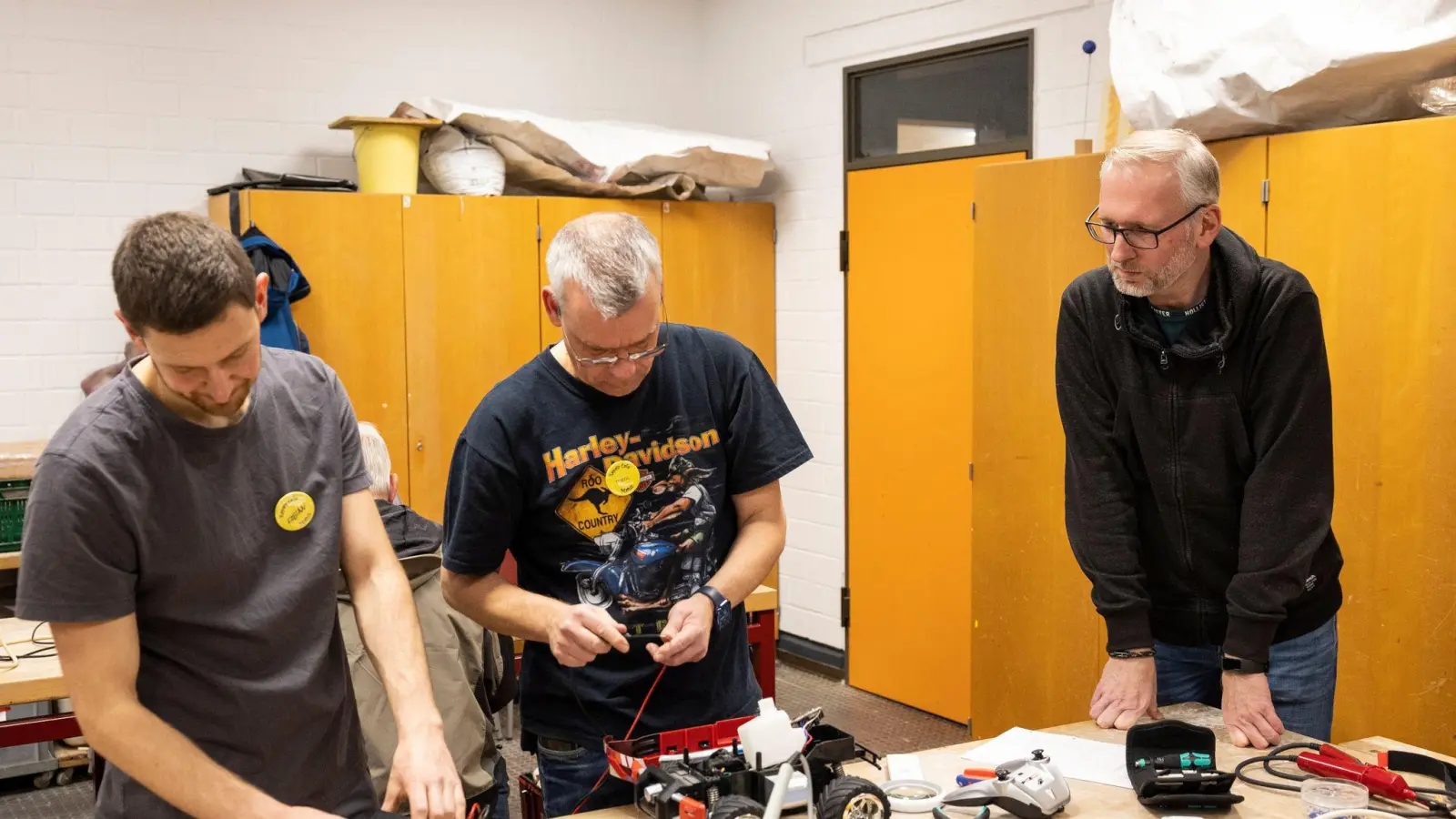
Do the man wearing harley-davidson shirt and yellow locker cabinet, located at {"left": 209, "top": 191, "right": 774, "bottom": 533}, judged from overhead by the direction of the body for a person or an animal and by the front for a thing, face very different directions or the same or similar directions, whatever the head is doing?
same or similar directions

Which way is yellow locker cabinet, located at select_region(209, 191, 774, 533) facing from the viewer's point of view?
toward the camera

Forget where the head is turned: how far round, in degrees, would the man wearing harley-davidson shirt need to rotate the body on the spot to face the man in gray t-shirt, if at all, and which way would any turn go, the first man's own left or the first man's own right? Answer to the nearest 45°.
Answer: approximately 45° to the first man's own right

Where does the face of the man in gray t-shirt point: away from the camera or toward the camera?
toward the camera

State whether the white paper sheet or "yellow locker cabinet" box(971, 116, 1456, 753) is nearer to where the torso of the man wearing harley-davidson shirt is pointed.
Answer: the white paper sheet

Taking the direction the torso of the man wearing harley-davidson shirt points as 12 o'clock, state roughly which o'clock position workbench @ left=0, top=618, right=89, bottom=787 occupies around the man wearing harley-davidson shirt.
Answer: The workbench is roughly at 4 o'clock from the man wearing harley-davidson shirt.

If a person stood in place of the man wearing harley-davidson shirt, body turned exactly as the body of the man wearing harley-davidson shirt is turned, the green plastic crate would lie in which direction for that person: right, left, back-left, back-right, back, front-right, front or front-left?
back-right

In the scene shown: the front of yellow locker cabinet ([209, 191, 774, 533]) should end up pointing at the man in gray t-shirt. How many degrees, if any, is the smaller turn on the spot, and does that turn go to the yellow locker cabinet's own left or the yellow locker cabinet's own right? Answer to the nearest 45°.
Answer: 0° — it already faces them

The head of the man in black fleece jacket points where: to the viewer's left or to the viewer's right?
to the viewer's left

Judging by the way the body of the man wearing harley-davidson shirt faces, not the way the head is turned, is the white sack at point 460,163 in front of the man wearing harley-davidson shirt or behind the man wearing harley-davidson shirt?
behind

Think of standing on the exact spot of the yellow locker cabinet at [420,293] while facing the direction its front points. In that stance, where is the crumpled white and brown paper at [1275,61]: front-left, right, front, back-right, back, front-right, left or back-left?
front-left

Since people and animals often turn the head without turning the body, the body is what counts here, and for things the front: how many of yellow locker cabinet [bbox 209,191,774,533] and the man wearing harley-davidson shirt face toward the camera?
2

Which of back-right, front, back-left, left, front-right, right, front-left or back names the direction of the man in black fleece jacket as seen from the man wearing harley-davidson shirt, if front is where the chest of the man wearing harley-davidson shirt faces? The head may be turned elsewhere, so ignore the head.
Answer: left

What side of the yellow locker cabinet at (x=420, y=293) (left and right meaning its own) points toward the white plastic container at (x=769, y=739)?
front

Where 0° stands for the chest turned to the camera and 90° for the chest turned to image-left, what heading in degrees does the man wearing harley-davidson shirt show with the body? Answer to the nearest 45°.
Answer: approximately 0°
